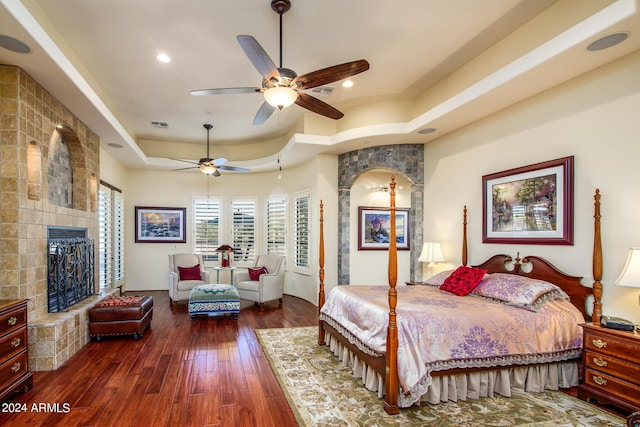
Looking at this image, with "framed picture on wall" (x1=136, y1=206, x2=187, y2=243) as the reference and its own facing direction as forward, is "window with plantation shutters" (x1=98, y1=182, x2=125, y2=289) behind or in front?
in front

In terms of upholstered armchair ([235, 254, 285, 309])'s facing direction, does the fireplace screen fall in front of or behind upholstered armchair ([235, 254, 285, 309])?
in front

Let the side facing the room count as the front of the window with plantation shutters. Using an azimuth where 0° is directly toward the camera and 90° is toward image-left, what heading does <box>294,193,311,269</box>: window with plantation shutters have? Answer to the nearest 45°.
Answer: approximately 45°

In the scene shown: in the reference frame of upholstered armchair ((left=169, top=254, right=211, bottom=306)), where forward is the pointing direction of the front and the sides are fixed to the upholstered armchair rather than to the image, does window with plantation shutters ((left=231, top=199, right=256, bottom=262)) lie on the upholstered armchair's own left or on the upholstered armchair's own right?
on the upholstered armchair's own left

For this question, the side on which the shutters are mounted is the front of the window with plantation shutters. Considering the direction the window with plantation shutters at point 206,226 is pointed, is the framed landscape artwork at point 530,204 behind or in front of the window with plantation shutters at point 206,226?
in front

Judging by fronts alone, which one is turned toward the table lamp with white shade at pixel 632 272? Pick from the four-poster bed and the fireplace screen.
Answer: the fireplace screen

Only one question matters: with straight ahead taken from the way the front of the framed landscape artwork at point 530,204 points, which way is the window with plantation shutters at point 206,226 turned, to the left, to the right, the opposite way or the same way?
to the left

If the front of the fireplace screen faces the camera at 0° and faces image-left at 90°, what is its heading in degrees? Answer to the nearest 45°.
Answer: approximately 315°

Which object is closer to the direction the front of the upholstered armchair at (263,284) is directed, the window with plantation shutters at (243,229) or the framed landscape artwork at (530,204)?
the framed landscape artwork

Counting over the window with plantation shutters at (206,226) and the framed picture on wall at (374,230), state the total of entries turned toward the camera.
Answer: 2
